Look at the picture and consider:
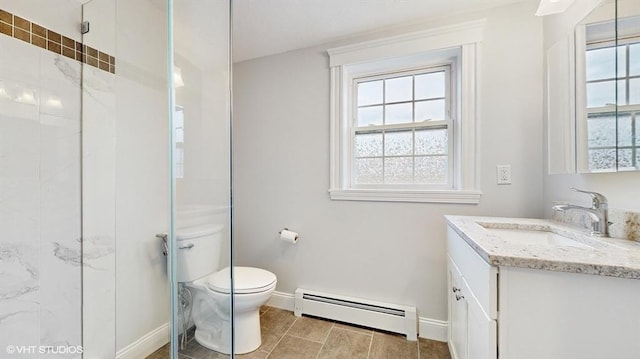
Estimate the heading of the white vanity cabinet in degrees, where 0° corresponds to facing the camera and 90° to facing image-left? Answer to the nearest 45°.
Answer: approximately 90°

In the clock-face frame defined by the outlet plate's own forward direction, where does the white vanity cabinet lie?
The white vanity cabinet is roughly at 12 o'clock from the outlet plate.

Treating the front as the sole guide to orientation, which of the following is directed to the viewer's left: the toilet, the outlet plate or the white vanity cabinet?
the white vanity cabinet

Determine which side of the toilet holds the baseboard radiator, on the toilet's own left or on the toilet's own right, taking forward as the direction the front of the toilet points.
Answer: on the toilet's own left

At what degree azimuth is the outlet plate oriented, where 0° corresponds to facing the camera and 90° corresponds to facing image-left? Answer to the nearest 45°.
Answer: approximately 0°

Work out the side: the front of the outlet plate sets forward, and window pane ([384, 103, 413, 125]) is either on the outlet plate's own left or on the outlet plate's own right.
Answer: on the outlet plate's own right

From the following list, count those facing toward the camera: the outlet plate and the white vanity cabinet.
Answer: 1
